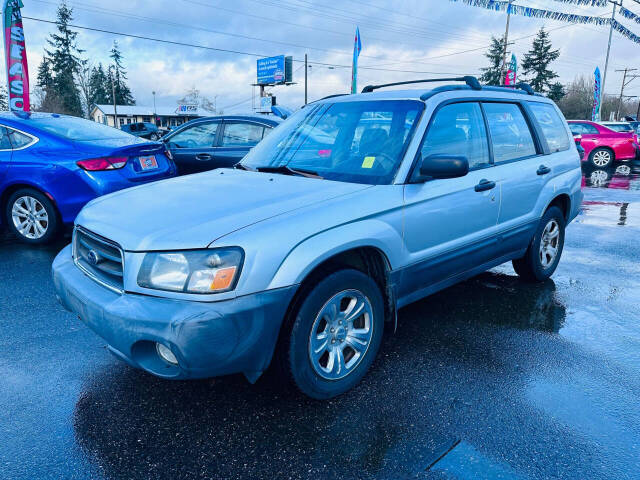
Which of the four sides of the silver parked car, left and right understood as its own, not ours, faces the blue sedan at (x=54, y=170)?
right

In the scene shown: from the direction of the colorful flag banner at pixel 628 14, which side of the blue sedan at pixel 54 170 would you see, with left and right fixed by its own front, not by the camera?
right

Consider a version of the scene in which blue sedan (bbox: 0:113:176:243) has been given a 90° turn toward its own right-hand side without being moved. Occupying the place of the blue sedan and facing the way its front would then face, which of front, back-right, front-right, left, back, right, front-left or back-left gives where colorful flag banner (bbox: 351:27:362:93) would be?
front

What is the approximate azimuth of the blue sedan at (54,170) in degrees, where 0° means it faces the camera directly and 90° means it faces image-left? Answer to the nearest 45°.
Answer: approximately 135°

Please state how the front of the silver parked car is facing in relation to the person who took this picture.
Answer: facing the viewer and to the left of the viewer

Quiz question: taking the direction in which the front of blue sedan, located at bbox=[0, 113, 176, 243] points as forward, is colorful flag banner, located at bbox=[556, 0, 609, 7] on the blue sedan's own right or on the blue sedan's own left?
on the blue sedan's own right

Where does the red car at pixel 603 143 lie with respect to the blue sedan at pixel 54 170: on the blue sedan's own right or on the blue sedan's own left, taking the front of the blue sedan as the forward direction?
on the blue sedan's own right

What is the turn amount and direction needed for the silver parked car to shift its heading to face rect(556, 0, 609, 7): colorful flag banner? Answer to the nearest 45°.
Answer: approximately 180°

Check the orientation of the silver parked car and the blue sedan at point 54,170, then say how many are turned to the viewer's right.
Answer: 0
